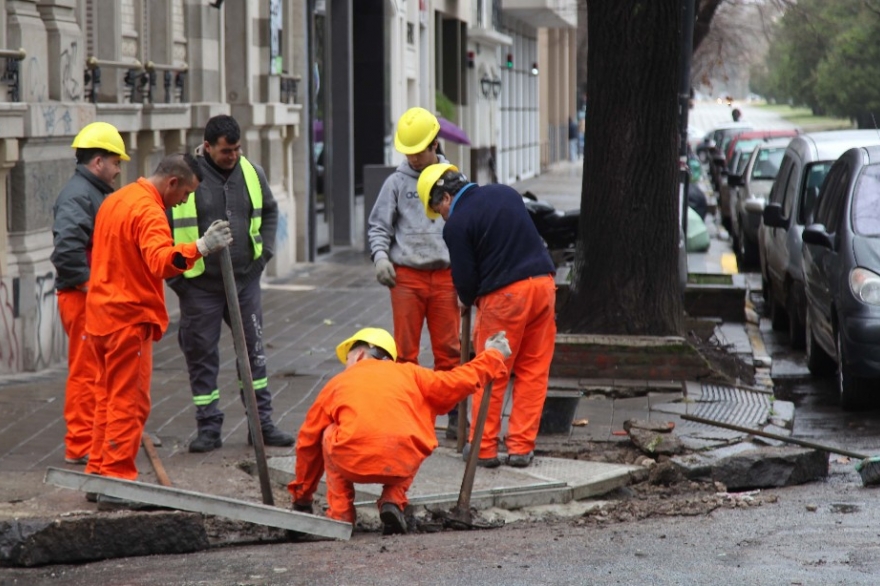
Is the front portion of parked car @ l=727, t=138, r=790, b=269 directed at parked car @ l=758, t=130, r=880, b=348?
yes

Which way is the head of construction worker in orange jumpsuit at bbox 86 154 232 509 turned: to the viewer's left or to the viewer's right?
to the viewer's right

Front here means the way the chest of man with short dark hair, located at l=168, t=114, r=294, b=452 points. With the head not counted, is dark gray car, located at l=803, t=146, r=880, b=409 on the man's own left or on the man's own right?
on the man's own left

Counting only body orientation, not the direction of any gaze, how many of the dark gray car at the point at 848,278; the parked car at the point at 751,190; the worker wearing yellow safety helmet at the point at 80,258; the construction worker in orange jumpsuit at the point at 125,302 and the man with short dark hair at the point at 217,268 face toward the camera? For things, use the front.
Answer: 3

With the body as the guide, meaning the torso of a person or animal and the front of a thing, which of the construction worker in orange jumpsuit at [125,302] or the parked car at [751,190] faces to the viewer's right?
the construction worker in orange jumpsuit

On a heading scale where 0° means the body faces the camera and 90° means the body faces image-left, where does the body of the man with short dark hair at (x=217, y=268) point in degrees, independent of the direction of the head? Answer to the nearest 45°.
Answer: approximately 0°

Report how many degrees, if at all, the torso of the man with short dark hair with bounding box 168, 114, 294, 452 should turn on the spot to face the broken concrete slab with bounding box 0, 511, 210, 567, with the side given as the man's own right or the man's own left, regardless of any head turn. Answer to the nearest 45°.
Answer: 0° — they already face it

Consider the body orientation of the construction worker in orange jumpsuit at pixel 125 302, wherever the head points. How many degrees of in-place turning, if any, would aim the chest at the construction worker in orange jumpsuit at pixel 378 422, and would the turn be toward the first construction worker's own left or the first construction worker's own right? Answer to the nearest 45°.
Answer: approximately 45° to the first construction worker's own right

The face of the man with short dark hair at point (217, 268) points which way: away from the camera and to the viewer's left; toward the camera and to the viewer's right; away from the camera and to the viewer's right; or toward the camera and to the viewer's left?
toward the camera and to the viewer's right

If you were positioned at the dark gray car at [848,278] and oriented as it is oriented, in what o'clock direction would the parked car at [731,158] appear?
The parked car is roughly at 6 o'clock from the dark gray car.

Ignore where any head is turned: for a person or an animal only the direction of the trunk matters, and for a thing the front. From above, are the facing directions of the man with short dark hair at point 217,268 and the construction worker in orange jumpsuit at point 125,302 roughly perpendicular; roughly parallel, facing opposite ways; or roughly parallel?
roughly perpendicular

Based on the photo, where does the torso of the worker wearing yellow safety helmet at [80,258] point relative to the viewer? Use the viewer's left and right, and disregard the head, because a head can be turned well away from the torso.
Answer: facing to the right of the viewer
